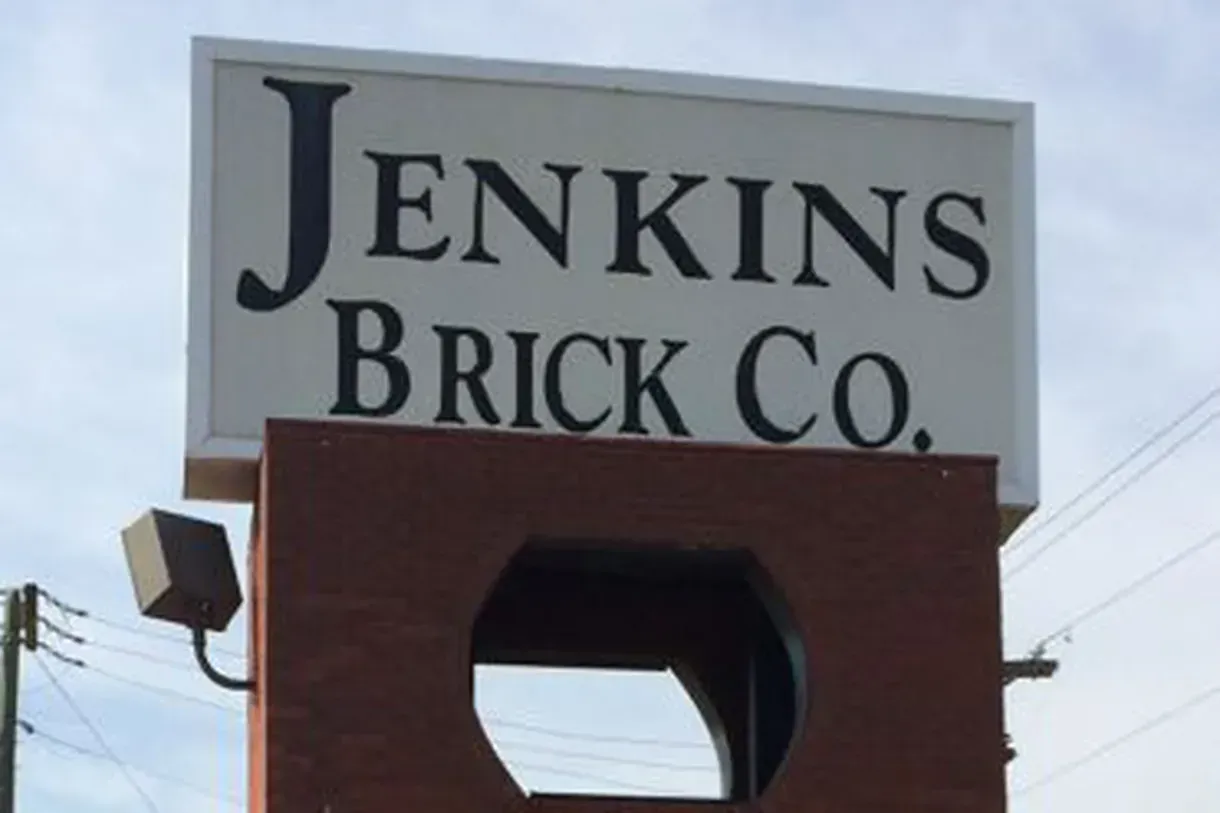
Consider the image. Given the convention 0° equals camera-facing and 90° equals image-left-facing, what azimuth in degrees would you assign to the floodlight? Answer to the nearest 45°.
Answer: approximately 45°

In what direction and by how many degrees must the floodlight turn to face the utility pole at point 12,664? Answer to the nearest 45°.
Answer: approximately 135° to its right

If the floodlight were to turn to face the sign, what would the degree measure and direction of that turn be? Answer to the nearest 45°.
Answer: approximately 135° to its left
